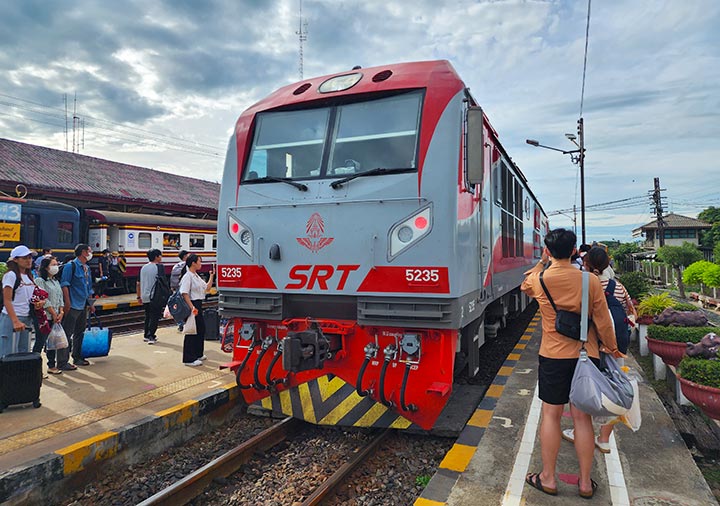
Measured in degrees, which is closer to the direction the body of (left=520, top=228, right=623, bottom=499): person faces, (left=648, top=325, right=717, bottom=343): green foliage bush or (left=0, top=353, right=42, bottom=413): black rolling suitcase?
the green foliage bush

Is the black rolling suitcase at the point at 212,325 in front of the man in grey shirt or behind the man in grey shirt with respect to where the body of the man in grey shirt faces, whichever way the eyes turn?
in front

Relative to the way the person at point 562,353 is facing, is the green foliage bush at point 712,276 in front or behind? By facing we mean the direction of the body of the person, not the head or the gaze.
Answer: in front

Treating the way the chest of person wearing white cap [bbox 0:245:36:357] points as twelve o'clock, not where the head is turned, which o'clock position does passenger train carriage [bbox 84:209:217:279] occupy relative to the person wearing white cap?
The passenger train carriage is roughly at 8 o'clock from the person wearing white cap.

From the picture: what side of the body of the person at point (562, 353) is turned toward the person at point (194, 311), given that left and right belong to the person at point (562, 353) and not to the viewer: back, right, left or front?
left

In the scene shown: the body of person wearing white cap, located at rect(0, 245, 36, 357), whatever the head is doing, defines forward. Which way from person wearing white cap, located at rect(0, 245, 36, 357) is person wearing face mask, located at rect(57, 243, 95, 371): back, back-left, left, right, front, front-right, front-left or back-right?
left

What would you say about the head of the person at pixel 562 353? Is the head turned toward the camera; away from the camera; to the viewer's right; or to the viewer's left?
away from the camera

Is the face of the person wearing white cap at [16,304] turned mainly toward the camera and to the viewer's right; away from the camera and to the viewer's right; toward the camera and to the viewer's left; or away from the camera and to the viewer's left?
toward the camera and to the viewer's right
